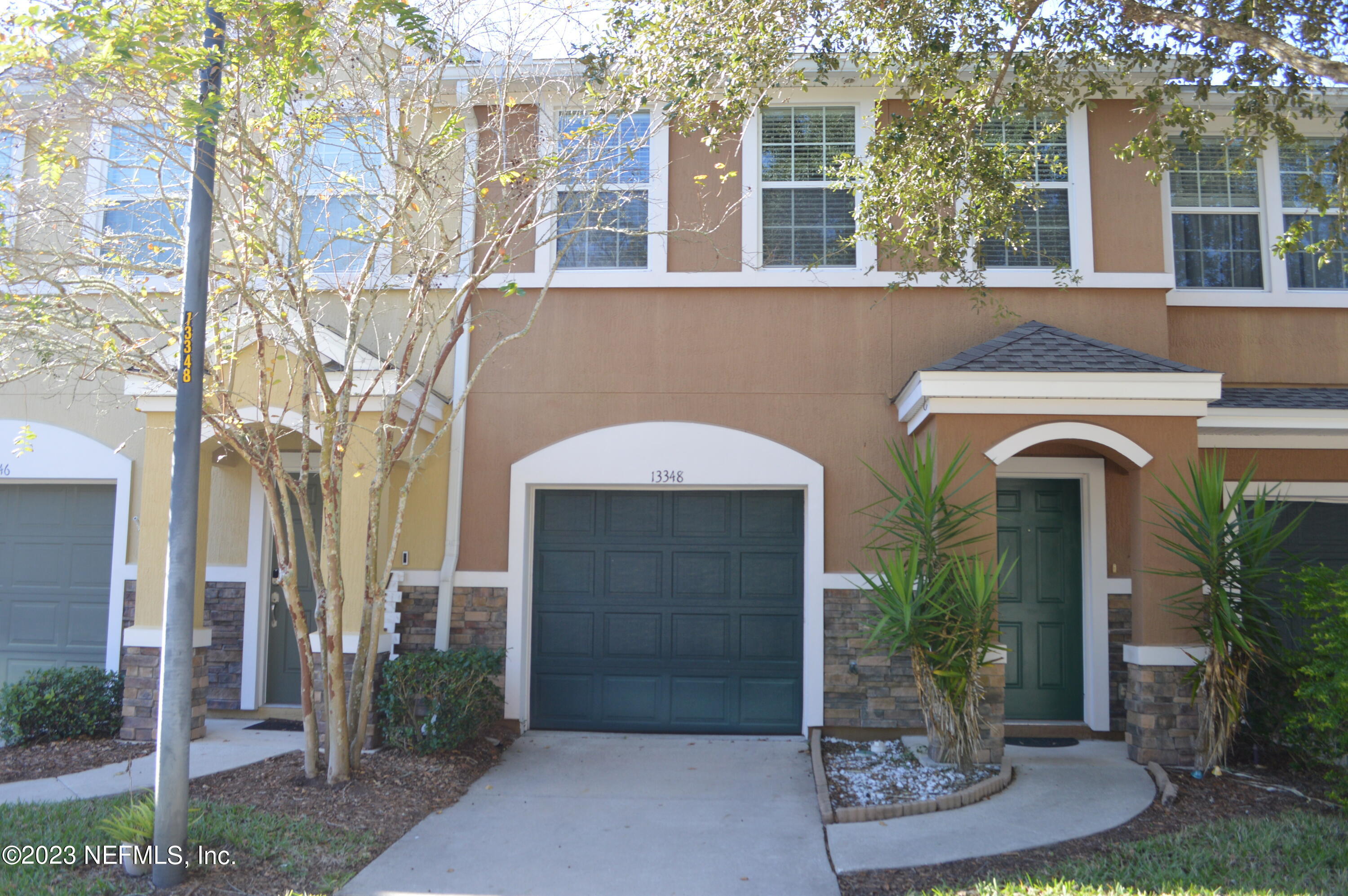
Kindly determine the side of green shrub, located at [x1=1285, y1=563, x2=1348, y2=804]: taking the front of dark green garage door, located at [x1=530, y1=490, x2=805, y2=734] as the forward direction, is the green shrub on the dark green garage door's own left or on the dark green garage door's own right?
on the dark green garage door's own left

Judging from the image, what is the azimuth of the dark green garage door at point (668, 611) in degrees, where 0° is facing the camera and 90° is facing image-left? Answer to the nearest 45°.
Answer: approximately 0°

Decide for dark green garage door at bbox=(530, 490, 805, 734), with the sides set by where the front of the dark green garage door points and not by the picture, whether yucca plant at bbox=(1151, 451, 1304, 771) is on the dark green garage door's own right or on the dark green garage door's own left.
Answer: on the dark green garage door's own left

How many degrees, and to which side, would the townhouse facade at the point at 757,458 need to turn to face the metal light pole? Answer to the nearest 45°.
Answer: approximately 45° to its right

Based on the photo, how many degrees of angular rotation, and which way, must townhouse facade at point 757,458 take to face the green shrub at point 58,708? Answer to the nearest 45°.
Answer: approximately 90° to its right

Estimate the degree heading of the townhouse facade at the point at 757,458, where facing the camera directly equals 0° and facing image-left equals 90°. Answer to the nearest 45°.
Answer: approximately 0°
